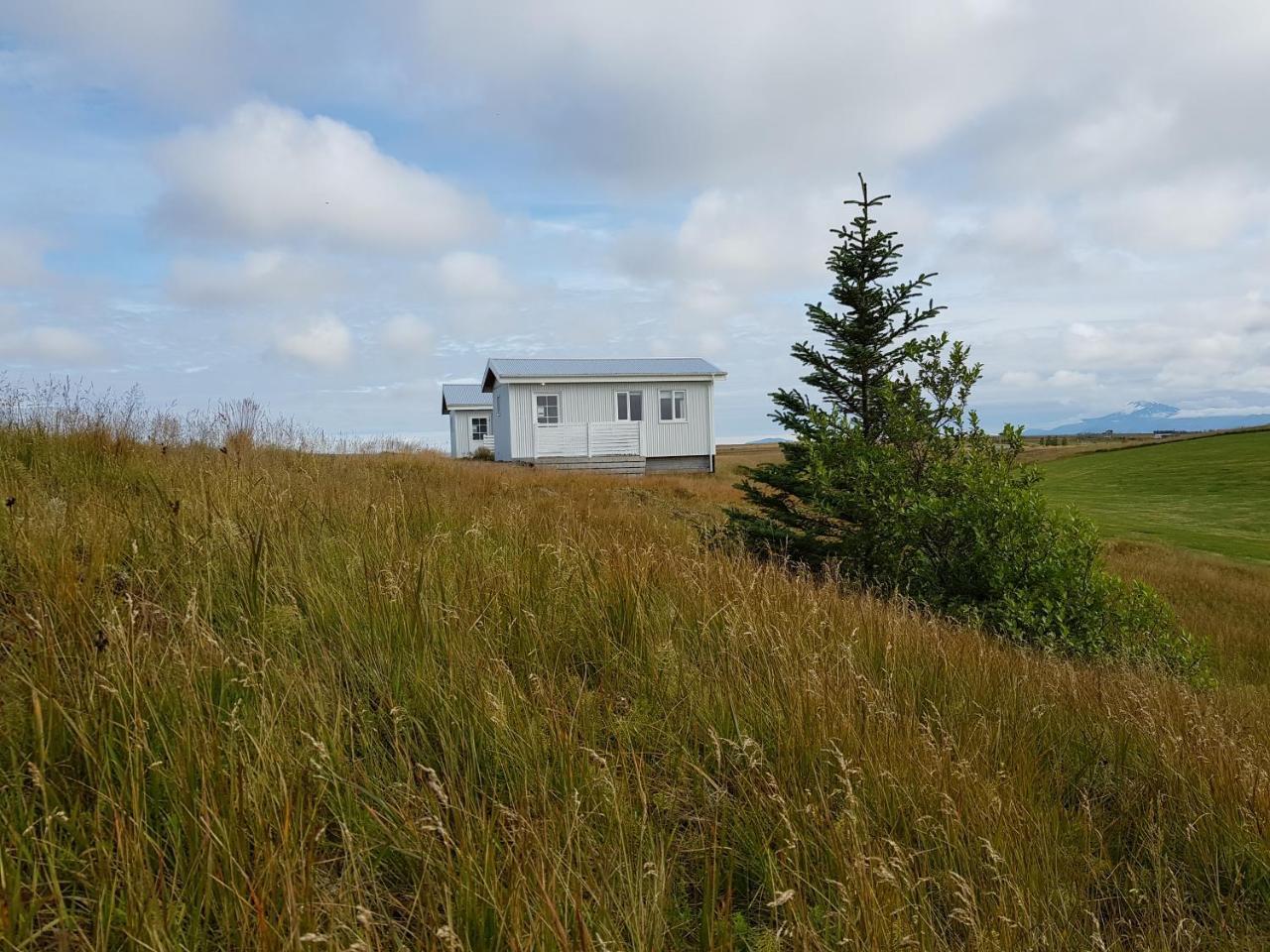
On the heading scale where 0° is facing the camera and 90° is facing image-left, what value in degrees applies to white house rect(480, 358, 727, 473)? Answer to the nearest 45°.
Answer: approximately 0°

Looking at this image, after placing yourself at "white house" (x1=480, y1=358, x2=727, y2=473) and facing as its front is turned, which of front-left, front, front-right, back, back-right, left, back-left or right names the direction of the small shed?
back-right

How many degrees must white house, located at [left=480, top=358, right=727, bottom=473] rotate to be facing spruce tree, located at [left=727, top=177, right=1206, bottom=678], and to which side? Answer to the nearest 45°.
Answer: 0° — it already faces it
